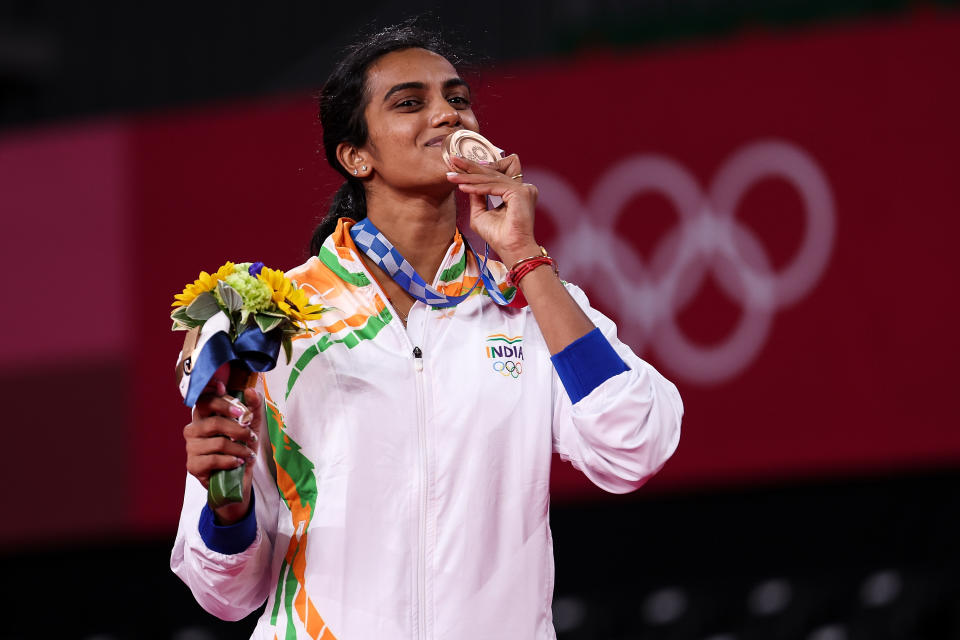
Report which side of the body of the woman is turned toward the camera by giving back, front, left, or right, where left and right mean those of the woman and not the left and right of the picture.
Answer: front
